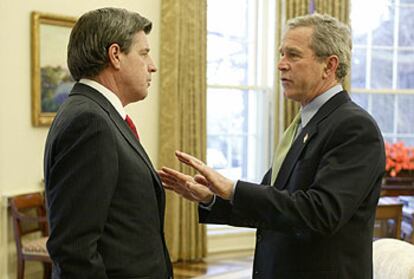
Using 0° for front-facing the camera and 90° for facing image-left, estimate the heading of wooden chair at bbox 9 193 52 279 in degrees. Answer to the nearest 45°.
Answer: approximately 315°

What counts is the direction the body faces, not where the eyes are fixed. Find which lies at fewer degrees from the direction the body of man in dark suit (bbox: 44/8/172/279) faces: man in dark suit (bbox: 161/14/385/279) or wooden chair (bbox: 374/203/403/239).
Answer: the man in dark suit

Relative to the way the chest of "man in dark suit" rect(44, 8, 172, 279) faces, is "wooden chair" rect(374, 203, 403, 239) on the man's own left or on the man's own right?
on the man's own left

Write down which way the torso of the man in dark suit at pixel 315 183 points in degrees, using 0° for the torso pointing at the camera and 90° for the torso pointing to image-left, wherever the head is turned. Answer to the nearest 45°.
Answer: approximately 90°

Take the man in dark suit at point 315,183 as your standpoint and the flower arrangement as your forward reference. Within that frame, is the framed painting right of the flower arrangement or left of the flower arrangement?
left

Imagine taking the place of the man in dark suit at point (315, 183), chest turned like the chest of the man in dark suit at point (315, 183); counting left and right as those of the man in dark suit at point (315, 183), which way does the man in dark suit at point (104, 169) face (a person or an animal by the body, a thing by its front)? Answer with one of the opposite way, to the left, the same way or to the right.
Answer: the opposite way

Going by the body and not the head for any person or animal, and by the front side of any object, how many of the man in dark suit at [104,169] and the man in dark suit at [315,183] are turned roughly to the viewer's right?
1

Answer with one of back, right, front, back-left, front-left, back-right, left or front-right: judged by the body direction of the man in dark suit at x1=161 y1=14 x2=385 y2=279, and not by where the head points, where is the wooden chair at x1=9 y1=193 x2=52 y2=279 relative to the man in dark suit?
front-right

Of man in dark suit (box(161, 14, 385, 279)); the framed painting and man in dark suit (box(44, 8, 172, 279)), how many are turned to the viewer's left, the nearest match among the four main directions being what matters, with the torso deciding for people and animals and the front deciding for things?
1

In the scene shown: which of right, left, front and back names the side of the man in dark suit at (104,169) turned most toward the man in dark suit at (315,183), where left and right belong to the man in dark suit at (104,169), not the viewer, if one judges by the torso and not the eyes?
front

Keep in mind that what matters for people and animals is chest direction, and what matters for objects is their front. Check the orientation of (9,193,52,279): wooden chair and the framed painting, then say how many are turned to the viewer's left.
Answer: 0

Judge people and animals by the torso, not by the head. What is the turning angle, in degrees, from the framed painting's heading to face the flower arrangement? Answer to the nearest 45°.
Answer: approximately 45° to its left

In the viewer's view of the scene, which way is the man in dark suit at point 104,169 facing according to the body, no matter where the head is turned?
to the viewer's right

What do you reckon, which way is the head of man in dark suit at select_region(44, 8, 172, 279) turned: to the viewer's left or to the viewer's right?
to the viewer's right
